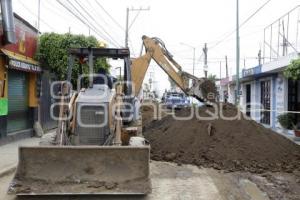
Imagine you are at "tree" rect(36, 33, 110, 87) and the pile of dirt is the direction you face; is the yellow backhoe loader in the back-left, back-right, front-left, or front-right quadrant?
front-right

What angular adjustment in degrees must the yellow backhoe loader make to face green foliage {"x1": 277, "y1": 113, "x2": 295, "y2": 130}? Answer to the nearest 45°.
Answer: approximately 135° to its left

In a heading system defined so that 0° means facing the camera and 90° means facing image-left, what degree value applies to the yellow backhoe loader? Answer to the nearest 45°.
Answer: approximately 0°

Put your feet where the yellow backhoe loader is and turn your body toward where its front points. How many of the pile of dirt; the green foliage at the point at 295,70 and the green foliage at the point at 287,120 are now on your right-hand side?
0

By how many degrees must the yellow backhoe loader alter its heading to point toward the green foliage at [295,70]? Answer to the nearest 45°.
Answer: approximately 135° to its left

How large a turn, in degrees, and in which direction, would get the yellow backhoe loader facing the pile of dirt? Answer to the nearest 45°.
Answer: approximately 135° to its left

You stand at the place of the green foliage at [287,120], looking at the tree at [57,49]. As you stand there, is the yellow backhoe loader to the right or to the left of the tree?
left

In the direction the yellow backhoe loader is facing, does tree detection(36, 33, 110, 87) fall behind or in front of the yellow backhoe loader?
behind

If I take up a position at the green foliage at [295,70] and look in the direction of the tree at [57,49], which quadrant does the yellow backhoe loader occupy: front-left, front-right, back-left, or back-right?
front-left
